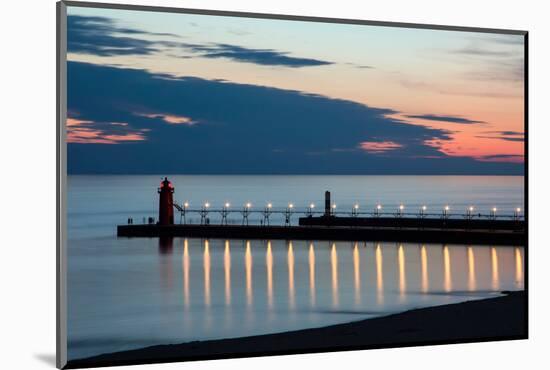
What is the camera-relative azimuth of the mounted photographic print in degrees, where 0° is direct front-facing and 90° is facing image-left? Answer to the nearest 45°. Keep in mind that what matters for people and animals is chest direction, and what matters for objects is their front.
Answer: approximately 315°
